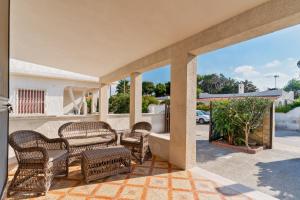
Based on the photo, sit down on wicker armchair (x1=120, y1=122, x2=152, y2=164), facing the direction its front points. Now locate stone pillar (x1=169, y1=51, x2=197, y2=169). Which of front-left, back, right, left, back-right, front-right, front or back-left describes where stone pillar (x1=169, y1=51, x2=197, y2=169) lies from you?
left

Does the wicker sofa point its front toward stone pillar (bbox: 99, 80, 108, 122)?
no

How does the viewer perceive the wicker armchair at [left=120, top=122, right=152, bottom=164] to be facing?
facing the viewer and to the left of the viewer

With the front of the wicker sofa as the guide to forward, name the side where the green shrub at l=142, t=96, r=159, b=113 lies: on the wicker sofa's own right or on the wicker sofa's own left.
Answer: on the wicker sofa's own left

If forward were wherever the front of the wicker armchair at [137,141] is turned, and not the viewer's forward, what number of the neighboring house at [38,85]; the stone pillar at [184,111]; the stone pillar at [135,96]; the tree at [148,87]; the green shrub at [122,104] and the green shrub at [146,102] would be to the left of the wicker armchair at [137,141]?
1

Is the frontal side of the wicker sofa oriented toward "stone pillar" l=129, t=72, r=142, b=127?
no

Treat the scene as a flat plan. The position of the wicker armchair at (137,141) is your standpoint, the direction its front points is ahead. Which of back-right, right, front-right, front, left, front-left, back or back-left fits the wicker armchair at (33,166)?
front

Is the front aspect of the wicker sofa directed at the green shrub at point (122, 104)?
no

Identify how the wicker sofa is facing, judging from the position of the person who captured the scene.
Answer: facing the viewer and to the right of the viewer

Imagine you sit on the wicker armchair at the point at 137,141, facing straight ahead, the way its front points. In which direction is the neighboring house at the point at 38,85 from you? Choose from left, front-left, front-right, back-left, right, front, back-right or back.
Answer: right

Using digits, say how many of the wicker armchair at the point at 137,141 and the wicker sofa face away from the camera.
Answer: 0

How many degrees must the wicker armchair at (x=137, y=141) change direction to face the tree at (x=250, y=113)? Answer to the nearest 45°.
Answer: approximately 180°

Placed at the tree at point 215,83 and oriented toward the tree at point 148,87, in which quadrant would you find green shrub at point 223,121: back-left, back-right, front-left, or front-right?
front-left
